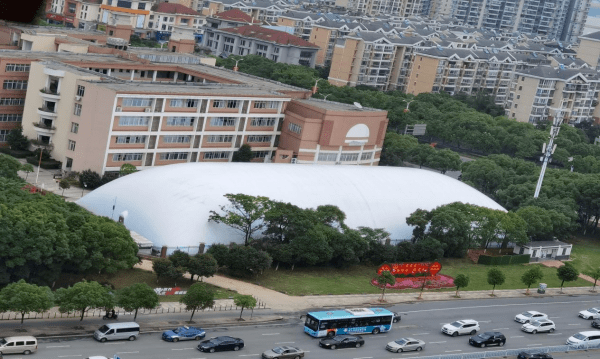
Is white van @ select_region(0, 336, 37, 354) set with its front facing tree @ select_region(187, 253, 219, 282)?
no

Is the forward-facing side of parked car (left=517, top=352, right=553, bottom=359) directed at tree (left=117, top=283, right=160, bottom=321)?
no

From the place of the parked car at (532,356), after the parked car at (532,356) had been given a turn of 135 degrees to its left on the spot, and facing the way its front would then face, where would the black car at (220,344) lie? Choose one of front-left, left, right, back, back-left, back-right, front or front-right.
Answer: left

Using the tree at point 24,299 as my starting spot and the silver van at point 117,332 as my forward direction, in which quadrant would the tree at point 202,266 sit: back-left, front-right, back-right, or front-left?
front-left

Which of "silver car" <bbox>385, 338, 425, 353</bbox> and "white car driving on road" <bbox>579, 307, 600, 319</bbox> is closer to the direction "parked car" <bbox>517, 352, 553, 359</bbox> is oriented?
the white car driving on road

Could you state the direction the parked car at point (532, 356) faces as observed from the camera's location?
facing to the right of the viewer

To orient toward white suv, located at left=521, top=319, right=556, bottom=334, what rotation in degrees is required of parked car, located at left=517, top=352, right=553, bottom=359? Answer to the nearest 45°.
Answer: approximately 90° to its left

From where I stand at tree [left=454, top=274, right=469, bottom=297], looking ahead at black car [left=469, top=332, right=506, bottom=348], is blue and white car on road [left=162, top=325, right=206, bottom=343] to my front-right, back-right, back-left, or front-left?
front-right

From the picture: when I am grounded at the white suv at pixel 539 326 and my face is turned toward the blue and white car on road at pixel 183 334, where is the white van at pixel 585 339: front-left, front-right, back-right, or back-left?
back-left

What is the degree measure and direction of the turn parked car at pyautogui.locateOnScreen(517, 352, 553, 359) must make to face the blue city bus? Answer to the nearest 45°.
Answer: approximately 180°

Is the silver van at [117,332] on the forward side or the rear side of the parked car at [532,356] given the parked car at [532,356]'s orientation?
on the rear side

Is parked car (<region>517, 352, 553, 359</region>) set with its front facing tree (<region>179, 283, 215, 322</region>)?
no

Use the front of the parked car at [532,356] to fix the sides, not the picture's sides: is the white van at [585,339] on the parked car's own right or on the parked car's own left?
on the parked car's own left

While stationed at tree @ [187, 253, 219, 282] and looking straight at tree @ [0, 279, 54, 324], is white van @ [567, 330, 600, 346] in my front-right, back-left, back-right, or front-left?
back-left
